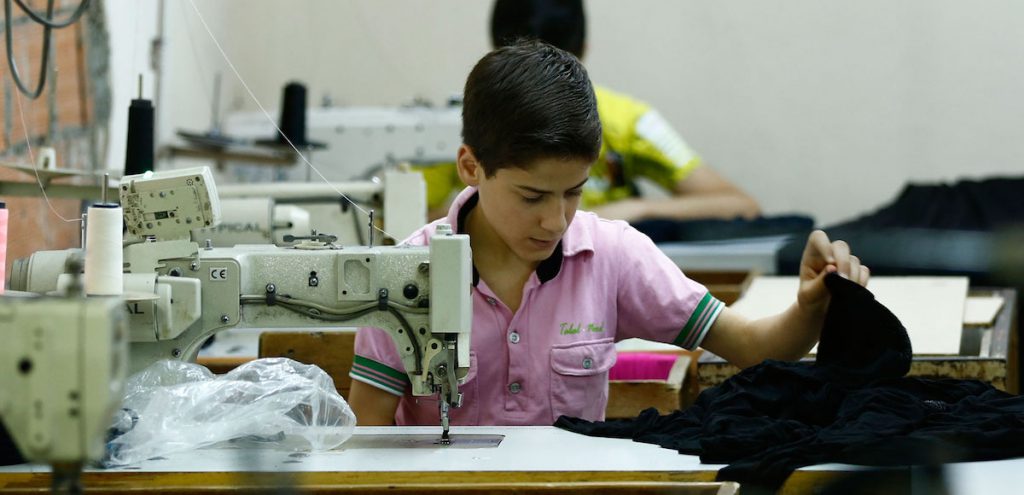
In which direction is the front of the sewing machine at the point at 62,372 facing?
away from the camera

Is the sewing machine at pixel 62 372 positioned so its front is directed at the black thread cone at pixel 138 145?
yes

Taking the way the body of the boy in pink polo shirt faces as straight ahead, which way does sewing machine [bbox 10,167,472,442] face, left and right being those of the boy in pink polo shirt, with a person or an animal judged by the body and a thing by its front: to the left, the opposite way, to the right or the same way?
the opposite way

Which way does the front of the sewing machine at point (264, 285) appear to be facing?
away from the camera

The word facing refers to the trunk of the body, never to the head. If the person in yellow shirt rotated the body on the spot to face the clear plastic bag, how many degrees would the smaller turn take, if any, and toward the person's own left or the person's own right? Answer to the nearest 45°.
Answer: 0° — they already face it

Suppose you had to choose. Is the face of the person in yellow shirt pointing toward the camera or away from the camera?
away from the camera

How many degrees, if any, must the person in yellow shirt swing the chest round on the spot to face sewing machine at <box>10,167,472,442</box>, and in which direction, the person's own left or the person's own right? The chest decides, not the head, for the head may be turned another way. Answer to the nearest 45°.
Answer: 0° — they already face it

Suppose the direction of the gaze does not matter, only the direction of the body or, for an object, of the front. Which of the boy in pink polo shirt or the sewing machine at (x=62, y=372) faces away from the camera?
the sewing machine

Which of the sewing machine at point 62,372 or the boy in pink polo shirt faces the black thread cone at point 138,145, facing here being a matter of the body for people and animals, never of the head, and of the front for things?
the sewing machine

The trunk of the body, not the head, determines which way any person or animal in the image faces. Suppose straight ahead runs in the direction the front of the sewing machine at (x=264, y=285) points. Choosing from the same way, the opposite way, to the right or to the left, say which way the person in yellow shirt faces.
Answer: the opposite way

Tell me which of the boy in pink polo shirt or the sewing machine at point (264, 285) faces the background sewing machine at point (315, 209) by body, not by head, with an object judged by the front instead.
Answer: the sewing machine
